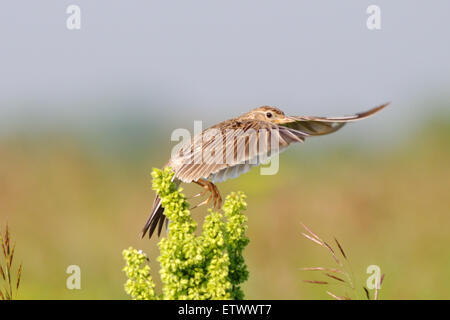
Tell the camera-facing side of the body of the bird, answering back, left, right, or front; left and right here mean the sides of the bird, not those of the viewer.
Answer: right
